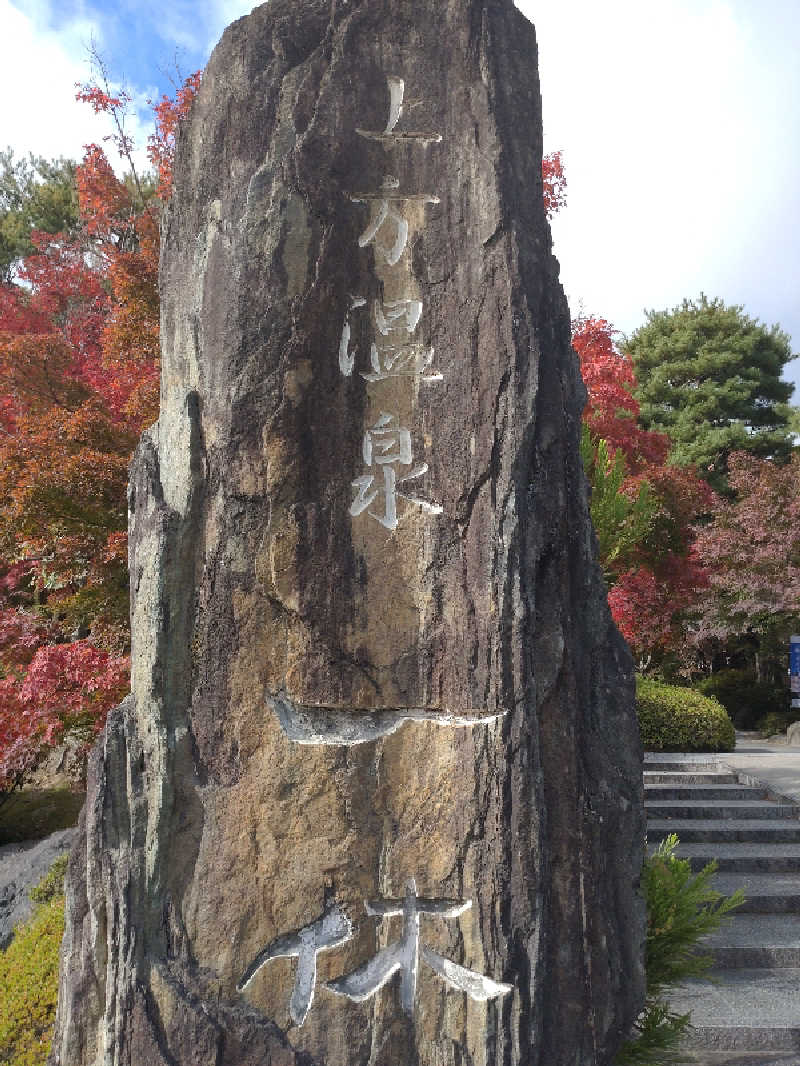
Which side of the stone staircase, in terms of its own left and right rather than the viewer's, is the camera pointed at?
front

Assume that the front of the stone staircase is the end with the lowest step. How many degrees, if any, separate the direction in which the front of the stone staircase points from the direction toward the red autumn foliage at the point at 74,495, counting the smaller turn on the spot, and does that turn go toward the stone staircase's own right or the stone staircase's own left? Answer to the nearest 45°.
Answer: approximately 90° to the stone staircase's own right

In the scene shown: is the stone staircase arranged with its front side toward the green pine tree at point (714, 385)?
no

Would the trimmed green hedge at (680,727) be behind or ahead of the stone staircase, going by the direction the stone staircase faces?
behind

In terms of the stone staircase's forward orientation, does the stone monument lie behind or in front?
in front

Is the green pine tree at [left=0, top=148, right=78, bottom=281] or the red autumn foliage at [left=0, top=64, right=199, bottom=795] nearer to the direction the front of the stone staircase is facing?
the red autumn foliage

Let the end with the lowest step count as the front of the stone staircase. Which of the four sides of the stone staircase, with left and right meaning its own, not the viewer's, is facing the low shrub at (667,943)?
front

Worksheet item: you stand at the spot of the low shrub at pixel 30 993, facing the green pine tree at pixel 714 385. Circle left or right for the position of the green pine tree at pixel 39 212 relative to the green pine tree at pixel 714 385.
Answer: left

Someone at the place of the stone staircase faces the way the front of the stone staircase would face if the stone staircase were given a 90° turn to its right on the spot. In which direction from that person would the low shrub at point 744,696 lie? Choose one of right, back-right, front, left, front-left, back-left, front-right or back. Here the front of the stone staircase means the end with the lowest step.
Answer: right

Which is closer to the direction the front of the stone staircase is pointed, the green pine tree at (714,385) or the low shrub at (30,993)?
the low shrub

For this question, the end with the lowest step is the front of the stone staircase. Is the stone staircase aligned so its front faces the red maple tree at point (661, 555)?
no

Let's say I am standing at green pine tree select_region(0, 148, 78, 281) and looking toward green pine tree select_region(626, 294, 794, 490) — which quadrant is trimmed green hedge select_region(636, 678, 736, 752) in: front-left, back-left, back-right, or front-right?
front-right
